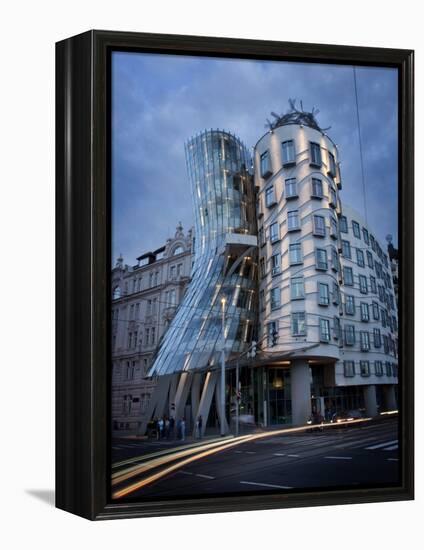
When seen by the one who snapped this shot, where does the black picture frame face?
facing the viewer and to the right of the viewer
